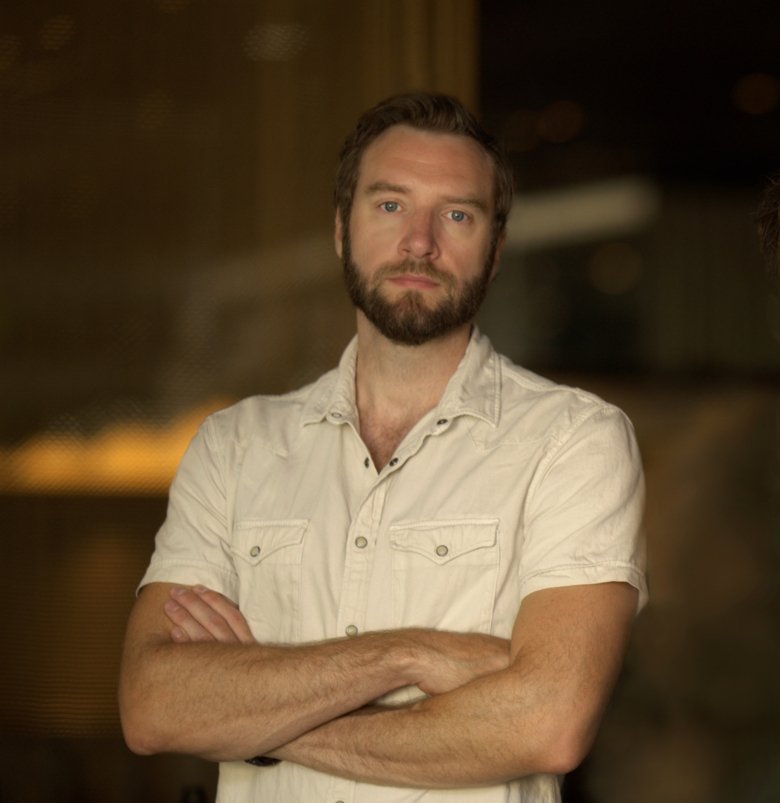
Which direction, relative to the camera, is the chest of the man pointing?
toward the camera
